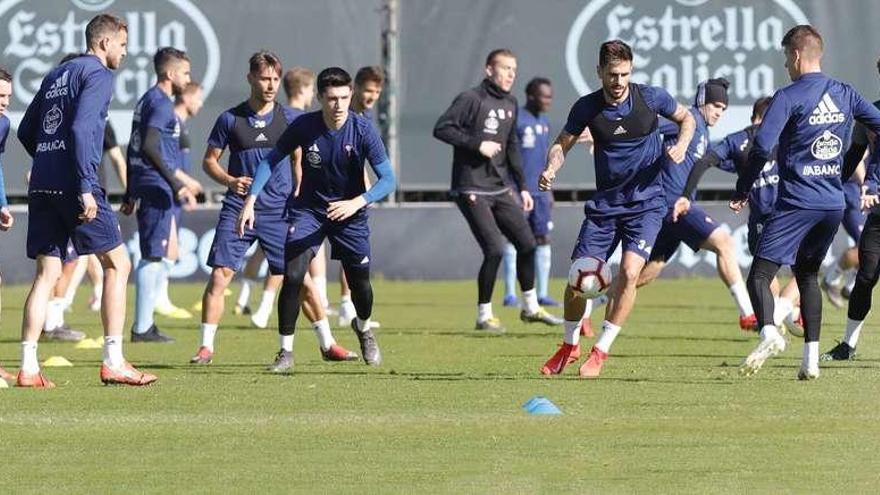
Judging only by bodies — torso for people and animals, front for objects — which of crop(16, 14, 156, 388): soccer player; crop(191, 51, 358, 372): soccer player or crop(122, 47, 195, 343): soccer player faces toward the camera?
crop(191, 51, 358, 372): soccer player

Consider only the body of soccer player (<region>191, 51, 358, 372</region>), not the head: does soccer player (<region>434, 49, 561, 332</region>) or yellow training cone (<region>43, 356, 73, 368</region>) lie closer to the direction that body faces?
the yellow training cone

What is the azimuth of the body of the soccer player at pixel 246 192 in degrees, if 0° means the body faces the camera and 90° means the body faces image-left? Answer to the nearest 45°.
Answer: approximately 0°

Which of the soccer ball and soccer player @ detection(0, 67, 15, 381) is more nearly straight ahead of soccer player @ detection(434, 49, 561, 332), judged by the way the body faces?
the soccer ball

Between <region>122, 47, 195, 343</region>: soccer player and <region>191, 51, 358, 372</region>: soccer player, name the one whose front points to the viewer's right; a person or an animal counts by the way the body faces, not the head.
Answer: <region>122, 47, 195, 343</region>: soccer player

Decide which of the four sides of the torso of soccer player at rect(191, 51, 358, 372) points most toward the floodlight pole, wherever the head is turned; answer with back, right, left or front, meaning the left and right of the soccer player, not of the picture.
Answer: back

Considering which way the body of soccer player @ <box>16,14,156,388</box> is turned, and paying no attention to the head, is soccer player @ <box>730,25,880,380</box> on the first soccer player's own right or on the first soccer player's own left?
on the first soccer player's own right

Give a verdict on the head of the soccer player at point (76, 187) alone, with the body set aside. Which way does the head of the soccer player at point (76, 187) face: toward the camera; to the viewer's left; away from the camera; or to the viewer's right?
to the viewer's right

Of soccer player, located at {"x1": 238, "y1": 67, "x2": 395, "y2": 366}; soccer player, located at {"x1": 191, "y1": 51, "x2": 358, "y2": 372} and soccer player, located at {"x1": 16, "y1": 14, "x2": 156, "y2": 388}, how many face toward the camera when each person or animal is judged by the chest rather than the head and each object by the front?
2
